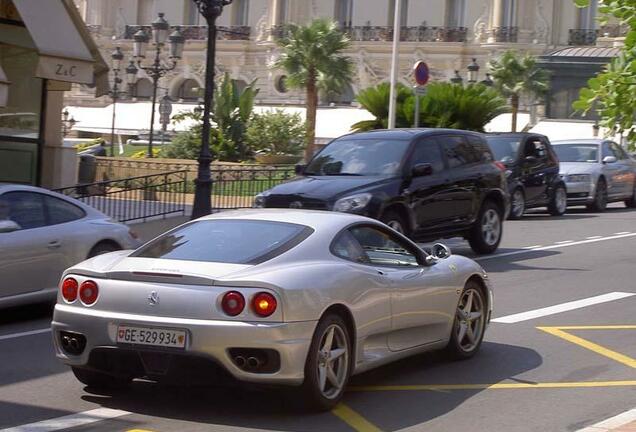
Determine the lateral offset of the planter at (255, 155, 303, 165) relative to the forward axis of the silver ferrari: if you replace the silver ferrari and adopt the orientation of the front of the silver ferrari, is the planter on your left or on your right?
on your left

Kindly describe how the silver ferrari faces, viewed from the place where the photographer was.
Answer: facing away from the viewer and to the right of the viewer

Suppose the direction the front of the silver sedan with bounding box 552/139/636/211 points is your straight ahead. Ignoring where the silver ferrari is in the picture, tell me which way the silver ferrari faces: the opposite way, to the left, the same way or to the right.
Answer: the opposite way

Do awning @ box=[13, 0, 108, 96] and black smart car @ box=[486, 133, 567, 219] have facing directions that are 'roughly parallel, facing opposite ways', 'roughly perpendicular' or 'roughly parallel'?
roughly perpendicular

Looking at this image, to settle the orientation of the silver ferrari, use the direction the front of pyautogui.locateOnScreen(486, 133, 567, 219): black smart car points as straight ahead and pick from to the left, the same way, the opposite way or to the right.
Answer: the opposite way

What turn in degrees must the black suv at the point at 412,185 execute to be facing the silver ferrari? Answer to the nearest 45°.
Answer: approximately 45° to its left

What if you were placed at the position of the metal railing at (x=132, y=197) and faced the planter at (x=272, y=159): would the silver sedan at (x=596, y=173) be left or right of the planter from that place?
right

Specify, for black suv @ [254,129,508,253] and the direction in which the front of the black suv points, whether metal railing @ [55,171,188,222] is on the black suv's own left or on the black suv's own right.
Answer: on the black suv's own right

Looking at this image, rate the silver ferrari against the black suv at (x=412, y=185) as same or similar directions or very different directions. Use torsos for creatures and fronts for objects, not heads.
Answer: very different directions

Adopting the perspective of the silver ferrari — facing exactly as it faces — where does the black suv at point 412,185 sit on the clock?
The black suv is roughly at 11 o'clock from the silver ferrari.

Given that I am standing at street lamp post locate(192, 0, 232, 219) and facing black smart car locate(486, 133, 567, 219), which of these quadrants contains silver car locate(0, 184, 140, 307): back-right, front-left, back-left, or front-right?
back-right

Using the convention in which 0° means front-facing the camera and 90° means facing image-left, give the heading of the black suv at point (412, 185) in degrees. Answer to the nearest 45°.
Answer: approximately 45°
